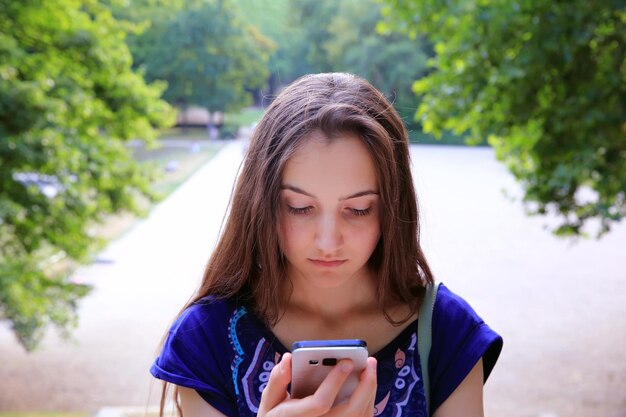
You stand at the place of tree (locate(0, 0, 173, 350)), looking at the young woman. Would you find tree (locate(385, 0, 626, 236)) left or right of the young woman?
left

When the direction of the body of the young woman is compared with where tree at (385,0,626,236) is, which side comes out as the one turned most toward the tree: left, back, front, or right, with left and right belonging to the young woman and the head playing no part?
back

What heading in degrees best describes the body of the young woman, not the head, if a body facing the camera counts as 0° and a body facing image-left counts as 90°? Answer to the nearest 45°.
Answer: approximately 0°

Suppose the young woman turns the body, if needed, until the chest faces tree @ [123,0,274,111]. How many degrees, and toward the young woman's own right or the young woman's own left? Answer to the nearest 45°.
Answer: approximately 180°

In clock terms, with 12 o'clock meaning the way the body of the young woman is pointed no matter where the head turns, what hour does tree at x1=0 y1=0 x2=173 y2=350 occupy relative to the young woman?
The tree is roughly at 5 o'clock from the young woman.

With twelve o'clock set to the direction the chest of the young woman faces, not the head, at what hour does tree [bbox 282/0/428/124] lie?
The tree is roughly at 6 o'clock from the young woman.
